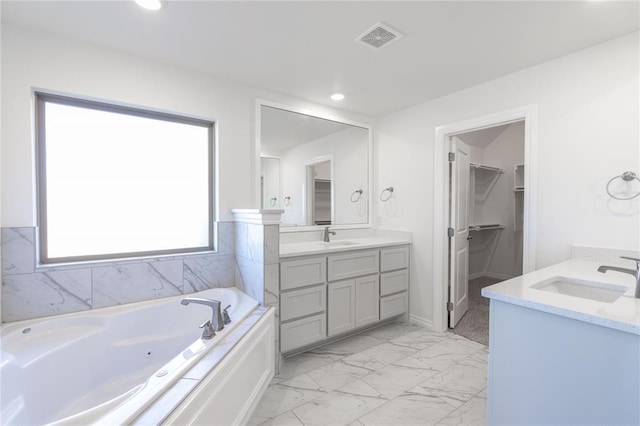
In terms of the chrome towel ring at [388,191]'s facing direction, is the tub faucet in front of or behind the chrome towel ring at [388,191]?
in front

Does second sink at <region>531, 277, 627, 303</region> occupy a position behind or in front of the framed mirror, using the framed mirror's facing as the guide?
in front

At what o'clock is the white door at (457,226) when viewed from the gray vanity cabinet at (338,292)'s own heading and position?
The white door is roughly at 10 o'clock from the gray vanity cabinet.

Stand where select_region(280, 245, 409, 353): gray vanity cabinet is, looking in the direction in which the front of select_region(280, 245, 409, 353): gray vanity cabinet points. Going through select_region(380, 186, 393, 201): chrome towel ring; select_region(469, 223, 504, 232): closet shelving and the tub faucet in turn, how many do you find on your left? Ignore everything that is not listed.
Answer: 2

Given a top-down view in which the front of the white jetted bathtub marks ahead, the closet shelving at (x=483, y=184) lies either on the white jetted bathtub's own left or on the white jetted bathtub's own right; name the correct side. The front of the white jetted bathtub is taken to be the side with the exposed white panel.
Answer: on the white jetted bathtub's own left

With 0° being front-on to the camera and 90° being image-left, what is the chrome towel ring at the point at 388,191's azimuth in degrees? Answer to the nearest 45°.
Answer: approximately 45°

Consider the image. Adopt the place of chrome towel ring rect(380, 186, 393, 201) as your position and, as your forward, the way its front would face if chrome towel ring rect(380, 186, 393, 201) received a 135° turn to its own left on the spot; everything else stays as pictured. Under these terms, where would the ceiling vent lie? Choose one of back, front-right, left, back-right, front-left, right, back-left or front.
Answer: right

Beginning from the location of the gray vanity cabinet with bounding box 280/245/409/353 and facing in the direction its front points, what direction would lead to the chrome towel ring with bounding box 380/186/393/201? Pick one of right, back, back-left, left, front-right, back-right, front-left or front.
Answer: left

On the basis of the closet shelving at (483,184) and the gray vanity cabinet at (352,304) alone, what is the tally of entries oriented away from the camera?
0

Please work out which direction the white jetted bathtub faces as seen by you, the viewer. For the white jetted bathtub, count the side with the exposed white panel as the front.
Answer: facing the viewer and to the right of the viewer

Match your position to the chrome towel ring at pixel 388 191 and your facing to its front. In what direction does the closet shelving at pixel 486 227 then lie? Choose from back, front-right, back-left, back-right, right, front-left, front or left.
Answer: back

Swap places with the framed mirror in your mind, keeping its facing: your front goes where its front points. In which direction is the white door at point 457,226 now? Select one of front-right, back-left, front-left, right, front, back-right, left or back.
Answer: front-left
